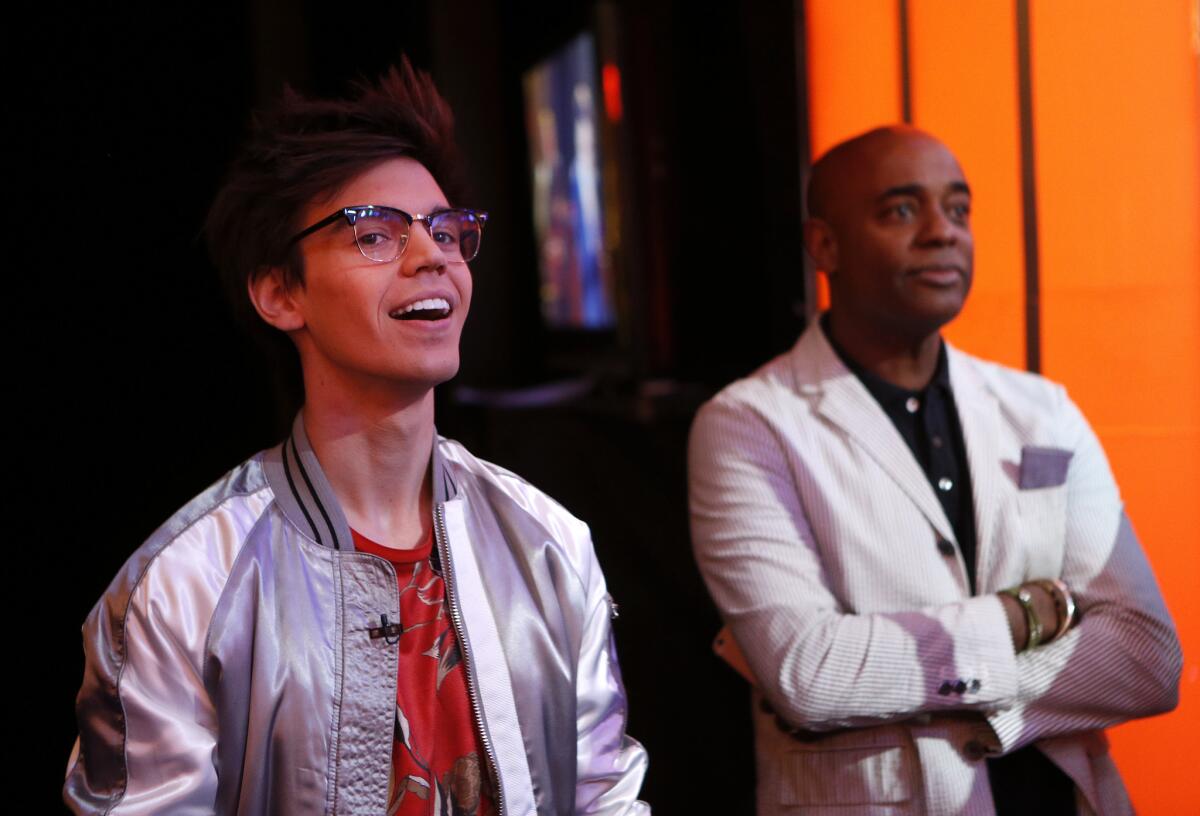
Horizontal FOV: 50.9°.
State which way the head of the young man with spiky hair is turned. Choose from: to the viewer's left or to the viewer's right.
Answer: to the viewer's right

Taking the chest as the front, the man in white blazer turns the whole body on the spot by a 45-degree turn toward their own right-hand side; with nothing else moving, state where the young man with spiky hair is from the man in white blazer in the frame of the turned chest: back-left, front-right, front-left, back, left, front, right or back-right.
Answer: front-right

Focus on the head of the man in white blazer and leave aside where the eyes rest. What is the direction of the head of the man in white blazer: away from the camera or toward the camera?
toward the camera

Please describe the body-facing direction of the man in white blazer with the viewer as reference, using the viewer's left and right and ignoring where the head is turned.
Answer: facing the viewer and to the right of the viewer

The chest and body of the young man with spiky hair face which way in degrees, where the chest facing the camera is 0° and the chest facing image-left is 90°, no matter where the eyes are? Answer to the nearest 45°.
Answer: approximately 315°
